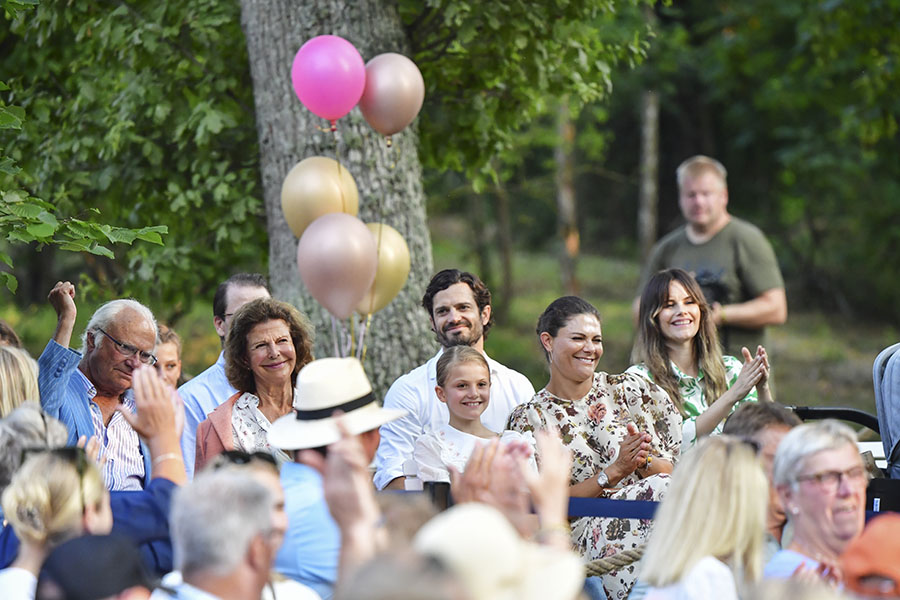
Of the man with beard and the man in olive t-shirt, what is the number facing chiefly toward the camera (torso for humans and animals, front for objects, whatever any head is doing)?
2

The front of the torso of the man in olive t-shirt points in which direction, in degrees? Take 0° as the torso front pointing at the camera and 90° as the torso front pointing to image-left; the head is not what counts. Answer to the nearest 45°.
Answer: approximately 0°

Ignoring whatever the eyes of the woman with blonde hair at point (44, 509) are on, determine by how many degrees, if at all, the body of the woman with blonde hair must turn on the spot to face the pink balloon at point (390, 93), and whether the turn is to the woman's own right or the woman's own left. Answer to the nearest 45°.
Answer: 0° — they already face it

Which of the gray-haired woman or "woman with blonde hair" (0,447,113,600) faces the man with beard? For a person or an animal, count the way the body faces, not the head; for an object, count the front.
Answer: the woman with blonde hair

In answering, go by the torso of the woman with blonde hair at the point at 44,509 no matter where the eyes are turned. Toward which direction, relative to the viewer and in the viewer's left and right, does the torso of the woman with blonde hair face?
facing away from the viewer and to the right of the viewer

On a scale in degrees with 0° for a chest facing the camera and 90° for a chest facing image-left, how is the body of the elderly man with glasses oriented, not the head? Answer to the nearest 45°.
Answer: approximately 315°

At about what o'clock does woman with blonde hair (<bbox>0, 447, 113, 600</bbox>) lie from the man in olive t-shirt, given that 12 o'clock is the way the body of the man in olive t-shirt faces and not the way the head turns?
The woman with blonde hair is roughly at 1 o'clock from the man in olive t-shirt.

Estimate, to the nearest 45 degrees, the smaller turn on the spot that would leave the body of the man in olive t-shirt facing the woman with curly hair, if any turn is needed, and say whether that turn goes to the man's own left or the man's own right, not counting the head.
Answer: approximately 45° to the man's own right

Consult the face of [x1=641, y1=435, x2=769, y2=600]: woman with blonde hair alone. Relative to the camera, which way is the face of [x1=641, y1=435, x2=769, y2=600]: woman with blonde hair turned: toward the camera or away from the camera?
away from the camera

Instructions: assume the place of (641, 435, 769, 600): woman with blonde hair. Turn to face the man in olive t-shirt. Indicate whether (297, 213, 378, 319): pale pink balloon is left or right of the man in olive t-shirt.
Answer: left
